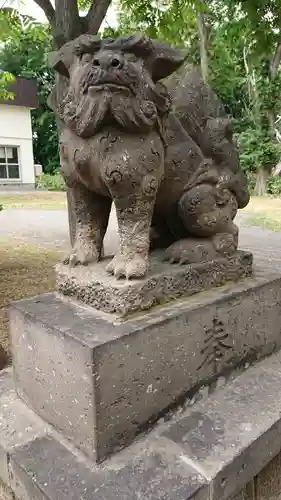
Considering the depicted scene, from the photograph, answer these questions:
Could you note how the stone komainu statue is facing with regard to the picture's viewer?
facing the viewer and to the left of the viewer

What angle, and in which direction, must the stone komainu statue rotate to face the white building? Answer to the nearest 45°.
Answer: approximately 135° to its right

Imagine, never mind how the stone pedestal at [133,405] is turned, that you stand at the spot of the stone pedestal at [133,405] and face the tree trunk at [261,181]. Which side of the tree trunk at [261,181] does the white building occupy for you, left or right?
left

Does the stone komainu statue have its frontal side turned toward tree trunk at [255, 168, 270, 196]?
no

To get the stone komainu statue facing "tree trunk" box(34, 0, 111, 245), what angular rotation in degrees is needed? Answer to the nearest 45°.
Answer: approximately 135° to its right
